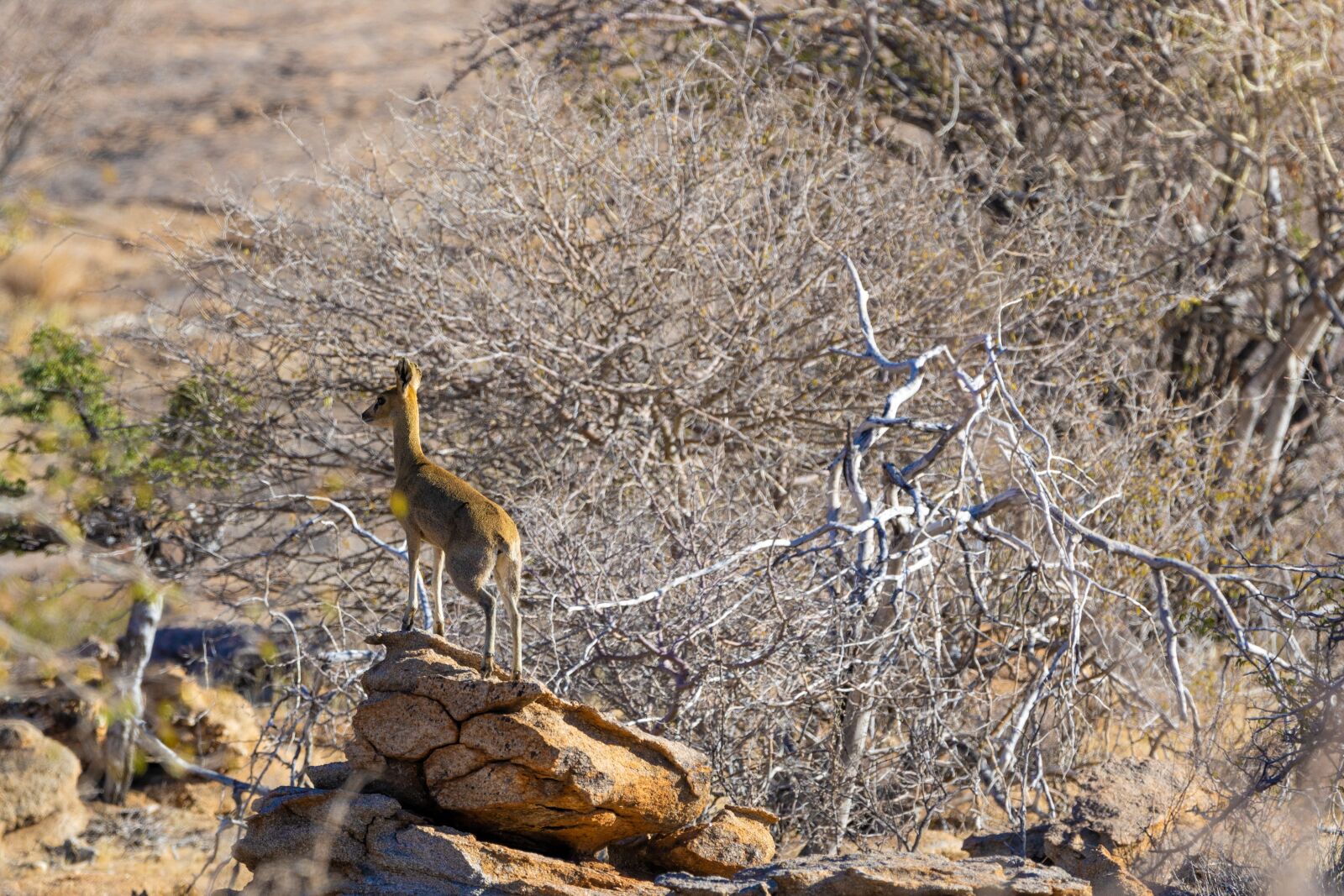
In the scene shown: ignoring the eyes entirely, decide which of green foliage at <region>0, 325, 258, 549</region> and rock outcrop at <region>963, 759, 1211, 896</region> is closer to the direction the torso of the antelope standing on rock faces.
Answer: the green foliage

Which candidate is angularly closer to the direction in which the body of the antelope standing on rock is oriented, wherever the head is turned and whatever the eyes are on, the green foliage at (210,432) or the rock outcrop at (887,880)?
the green foliage

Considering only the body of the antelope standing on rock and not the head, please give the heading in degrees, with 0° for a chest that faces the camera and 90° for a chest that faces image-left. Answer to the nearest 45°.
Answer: approximately 135°

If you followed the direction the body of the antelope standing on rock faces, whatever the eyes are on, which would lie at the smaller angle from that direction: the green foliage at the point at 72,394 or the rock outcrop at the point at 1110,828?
the green foliage

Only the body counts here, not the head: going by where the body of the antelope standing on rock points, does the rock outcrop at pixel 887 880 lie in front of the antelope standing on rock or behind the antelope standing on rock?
behind

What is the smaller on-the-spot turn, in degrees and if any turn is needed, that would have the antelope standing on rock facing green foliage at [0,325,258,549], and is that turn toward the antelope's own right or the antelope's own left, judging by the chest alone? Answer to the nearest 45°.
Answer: approximately 45° to the antelope's own right

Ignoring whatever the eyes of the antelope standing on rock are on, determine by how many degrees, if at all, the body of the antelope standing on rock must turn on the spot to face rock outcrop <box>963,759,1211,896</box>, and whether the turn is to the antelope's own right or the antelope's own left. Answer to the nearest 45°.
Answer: approximately 135° to the antelope's own right
